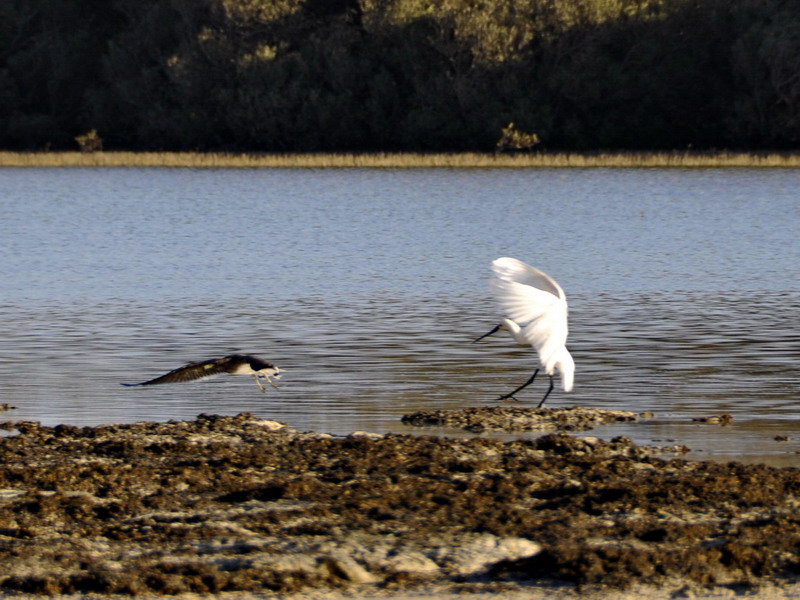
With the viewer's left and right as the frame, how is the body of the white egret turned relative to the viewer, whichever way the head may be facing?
facing to the left of the viewer

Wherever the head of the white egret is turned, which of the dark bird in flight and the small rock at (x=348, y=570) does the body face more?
the dark bird in flight

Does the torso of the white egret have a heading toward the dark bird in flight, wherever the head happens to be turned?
yes

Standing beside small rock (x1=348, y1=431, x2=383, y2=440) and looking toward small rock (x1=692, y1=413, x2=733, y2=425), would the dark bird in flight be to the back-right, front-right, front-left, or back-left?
back-left

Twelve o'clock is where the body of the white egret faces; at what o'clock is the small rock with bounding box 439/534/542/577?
The small rock is roughly at 9 o'clock from the white egret.

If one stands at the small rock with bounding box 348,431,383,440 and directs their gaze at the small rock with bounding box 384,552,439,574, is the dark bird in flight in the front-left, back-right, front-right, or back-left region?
back-right

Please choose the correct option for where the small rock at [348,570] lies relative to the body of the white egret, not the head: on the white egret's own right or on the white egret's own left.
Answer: on the white egret's own left

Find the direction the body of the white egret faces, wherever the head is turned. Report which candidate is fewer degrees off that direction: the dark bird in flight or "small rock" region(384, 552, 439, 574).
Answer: the dark bird in flight

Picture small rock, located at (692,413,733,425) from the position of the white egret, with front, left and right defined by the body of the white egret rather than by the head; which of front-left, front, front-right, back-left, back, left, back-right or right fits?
back

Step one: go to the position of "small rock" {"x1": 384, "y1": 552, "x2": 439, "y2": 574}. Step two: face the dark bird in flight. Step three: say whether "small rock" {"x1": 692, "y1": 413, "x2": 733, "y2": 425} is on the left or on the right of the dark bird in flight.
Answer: right

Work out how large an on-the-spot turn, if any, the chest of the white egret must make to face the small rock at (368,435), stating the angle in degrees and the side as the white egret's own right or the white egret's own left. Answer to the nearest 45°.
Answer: approximately 45° to the white egret's own left
